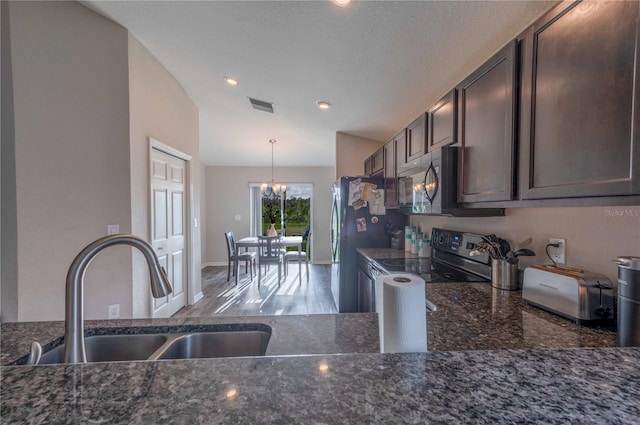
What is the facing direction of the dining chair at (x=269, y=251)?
away from the camera

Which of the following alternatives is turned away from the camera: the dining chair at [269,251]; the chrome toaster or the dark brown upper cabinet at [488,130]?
the dining chair

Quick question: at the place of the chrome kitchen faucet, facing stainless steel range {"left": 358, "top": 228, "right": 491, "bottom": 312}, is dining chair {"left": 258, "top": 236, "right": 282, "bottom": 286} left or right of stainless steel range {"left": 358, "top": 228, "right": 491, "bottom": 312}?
left

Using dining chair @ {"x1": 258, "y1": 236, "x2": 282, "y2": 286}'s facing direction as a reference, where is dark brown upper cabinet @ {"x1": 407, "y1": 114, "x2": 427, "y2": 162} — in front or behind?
behind

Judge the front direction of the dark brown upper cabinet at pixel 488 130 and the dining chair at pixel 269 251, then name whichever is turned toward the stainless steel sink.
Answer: the dark brown upper cabinet

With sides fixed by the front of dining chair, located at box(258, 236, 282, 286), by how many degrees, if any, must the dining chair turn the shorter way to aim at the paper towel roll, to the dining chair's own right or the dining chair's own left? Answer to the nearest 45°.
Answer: approximately 180°

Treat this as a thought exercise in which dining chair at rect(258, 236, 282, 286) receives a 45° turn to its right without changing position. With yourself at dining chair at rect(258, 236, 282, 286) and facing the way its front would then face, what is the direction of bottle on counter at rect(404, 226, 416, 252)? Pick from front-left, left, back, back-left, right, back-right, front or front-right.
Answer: right
